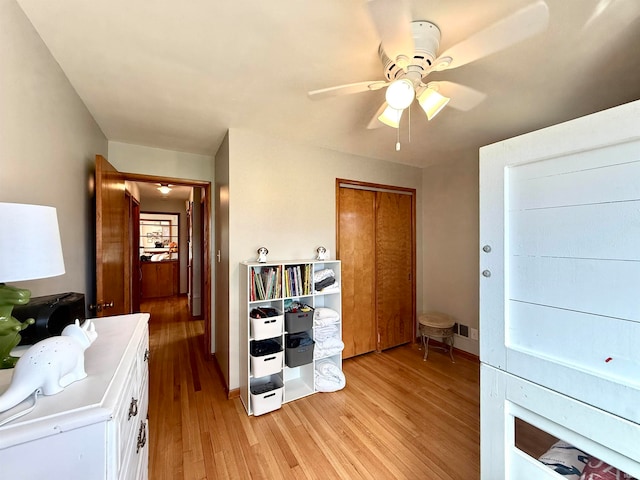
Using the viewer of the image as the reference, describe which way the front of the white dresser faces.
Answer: facing to the right of the viewer

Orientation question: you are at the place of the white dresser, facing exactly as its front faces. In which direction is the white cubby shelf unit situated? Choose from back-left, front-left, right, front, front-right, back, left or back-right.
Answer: front-left

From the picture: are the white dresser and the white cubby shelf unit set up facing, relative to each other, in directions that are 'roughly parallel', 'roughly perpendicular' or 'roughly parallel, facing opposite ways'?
roughly perpendicular

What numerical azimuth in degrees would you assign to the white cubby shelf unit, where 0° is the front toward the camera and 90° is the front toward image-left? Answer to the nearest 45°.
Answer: approximately 315°

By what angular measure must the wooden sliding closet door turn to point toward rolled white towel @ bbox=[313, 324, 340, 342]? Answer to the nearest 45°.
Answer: approximately 90° to its right

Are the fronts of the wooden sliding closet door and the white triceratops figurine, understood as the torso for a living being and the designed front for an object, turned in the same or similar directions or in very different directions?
very different directions

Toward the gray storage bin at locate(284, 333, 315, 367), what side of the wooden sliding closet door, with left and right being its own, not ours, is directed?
right

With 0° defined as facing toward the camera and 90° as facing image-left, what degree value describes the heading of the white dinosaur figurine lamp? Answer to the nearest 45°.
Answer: approximately 225°
